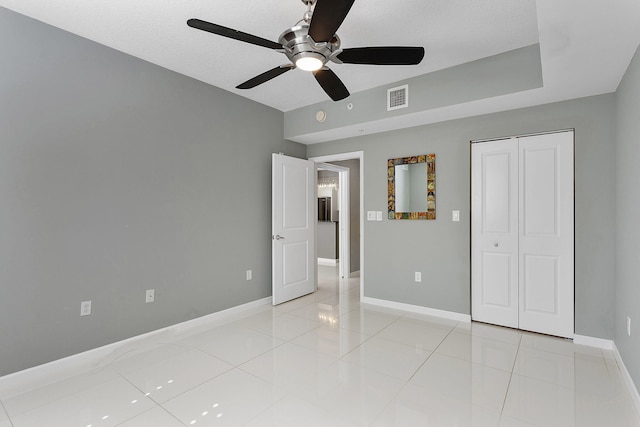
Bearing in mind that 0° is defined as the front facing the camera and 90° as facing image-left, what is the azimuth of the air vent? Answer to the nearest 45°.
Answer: approximately 45°

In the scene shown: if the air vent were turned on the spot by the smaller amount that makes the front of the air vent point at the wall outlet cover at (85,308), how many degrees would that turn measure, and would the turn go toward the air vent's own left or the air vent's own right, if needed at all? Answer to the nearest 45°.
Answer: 0° — it already faces it

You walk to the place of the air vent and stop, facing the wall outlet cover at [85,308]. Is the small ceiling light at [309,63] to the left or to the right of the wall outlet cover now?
left

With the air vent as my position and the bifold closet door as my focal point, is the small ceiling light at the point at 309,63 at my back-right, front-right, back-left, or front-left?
back-right
